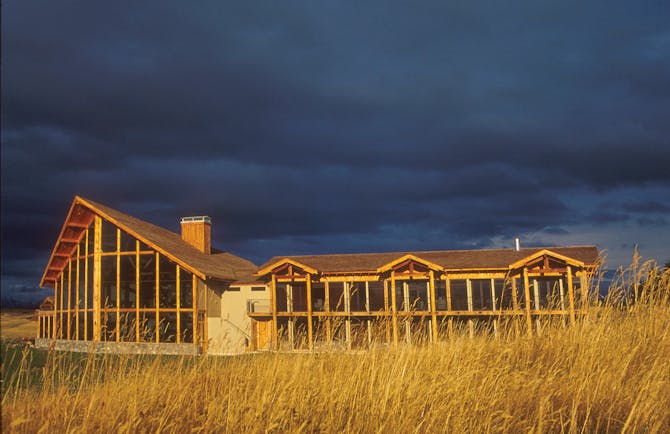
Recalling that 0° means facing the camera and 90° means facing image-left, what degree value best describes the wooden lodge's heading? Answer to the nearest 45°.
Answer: approximately 0°
